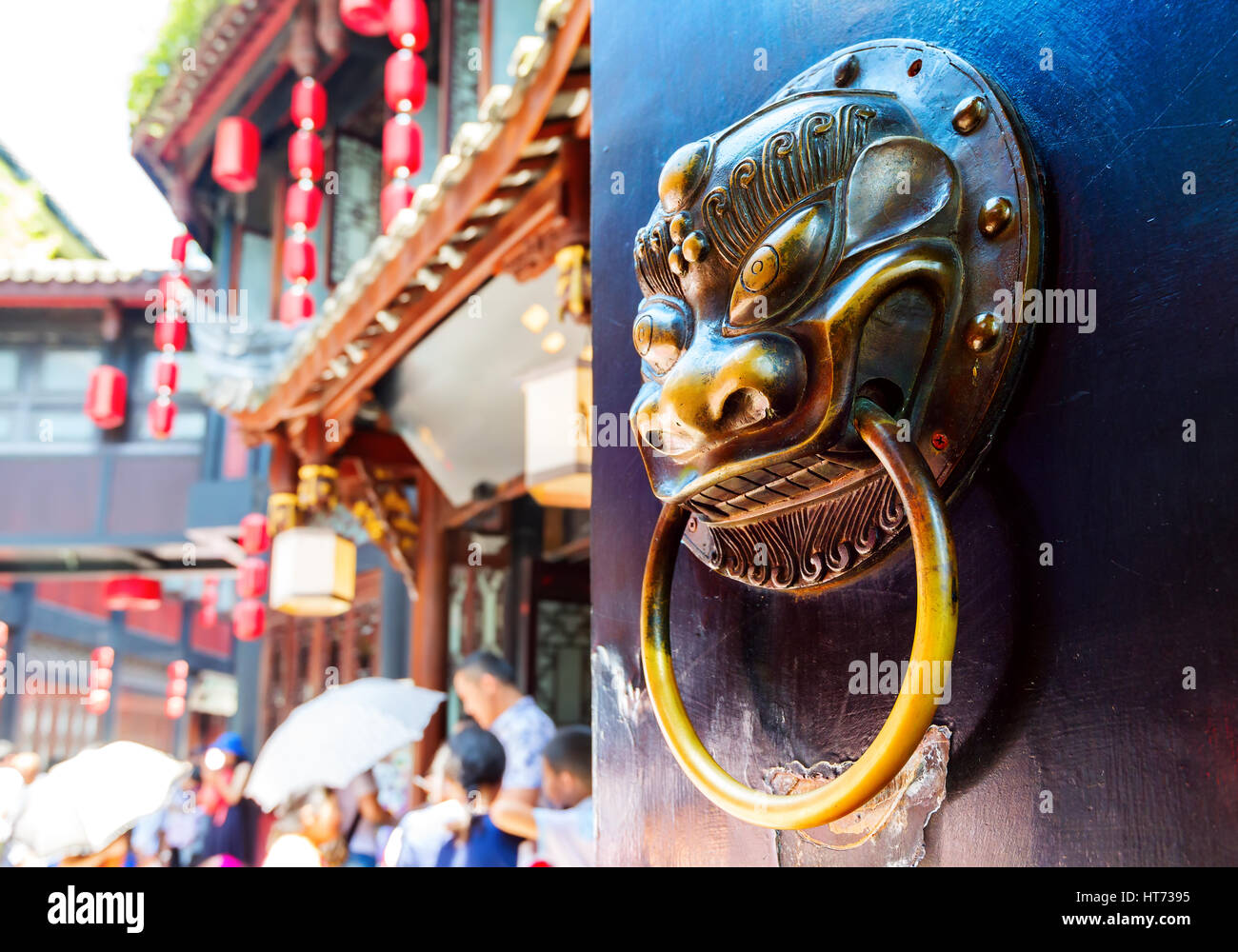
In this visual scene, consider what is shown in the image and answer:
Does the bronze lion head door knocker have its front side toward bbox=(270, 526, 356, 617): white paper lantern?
no

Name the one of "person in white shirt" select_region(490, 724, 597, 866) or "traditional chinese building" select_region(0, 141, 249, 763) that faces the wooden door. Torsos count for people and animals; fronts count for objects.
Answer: the traditional chinese building

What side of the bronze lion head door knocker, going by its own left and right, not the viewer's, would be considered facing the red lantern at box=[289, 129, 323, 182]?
right

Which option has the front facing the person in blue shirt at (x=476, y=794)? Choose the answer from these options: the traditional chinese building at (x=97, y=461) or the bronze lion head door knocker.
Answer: the traditional chinese building

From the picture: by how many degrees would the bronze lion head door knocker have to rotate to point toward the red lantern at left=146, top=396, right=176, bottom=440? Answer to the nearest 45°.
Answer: approximately 90° to its right

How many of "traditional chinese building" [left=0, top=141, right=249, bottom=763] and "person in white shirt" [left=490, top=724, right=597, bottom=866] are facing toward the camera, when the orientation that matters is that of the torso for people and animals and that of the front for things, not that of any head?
1

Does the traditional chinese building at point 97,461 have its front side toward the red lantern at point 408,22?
yes

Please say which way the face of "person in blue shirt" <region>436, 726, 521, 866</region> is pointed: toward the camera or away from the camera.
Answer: away from the camera

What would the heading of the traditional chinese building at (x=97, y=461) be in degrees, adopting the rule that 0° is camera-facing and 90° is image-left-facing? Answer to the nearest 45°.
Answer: approximately 0°

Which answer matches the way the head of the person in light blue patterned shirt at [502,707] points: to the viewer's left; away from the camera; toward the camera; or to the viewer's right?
to the viewer's left

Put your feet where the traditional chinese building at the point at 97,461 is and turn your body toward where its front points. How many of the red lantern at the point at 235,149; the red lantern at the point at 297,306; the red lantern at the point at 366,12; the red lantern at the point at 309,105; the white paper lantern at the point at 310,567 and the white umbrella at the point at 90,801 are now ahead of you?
6
